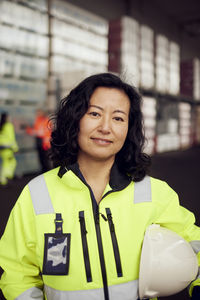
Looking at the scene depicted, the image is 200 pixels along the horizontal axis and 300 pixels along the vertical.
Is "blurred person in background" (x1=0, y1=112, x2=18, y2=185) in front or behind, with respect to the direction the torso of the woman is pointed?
behind

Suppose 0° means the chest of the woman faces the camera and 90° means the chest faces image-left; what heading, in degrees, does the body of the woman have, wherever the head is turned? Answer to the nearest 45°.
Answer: approximately 0°
